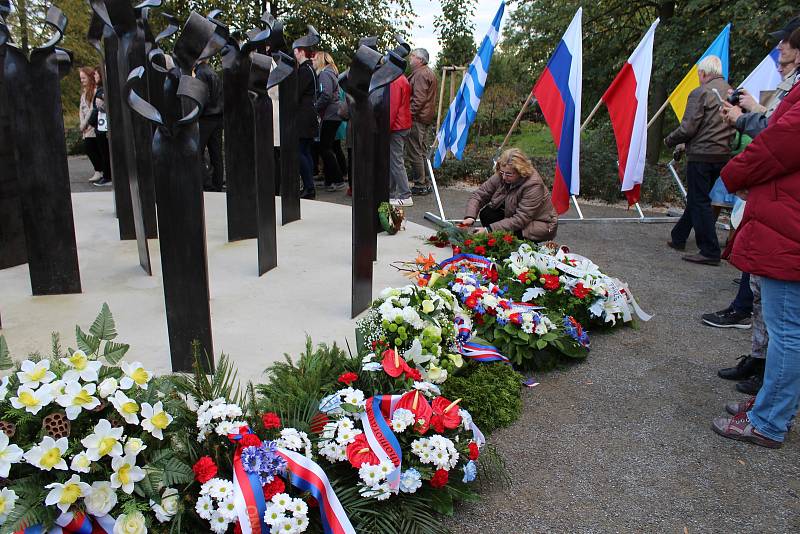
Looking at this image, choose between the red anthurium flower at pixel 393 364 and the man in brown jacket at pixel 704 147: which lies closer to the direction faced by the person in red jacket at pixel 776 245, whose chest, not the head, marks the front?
the red anthurium flower

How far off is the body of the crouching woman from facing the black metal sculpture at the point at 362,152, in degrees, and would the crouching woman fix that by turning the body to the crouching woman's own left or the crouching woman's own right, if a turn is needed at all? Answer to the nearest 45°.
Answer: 0° — they already face it

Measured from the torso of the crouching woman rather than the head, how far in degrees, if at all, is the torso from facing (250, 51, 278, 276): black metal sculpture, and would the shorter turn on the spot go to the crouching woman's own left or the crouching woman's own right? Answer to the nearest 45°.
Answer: approximately 45° to the crouching woman's own right

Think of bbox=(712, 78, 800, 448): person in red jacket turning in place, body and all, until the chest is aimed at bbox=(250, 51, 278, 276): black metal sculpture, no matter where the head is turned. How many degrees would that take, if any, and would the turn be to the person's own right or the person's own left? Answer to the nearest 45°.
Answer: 0° — they already face it

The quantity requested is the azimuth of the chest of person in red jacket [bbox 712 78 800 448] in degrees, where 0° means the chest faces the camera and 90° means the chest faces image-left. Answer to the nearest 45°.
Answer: approximately 90°

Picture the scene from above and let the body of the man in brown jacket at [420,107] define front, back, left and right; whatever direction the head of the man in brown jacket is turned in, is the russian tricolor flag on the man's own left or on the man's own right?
on the man's own left

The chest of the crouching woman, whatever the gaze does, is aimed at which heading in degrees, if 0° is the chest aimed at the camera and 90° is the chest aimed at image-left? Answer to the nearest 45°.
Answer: approximately 45°

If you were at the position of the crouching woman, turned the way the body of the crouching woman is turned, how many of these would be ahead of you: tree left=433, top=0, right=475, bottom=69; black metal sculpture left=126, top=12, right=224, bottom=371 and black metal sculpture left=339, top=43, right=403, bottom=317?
2

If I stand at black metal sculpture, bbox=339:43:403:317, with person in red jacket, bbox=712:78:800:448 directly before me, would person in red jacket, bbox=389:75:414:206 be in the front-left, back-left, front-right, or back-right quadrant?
back-left

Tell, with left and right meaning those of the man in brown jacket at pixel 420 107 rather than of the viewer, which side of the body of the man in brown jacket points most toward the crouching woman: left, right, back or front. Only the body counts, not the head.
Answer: left
